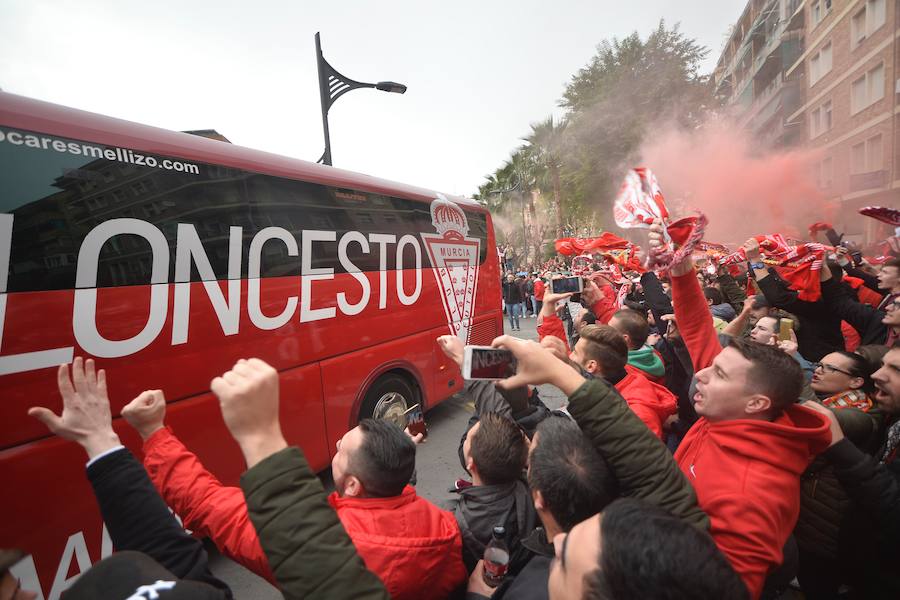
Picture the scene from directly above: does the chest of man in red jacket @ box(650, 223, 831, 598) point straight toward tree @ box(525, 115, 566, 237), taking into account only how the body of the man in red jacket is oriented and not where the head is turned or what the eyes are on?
no

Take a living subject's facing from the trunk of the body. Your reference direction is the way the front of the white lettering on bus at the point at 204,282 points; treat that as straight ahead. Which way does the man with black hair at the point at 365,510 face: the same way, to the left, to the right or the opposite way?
the opposite way

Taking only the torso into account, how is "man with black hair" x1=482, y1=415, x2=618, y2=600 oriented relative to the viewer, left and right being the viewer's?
facing away from the viewer and to the left of the viewer

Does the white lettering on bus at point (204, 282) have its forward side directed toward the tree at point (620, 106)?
no

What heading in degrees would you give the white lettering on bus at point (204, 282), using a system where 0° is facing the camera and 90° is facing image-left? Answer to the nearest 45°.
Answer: approximately 315°

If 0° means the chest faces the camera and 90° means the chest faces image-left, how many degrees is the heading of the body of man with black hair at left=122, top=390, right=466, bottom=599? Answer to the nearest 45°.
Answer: approximately 135°

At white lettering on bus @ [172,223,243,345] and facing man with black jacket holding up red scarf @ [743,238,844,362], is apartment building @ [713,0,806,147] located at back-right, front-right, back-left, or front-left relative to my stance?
front-left

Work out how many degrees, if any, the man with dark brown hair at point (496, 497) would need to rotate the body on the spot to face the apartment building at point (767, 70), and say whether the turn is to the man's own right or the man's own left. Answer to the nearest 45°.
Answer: approximately 90° to the man's own right

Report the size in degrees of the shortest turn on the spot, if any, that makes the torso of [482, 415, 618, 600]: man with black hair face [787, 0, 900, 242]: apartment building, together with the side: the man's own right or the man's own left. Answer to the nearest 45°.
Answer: approximately 90° to the man's own right

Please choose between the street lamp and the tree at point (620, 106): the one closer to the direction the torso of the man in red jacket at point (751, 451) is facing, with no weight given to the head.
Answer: the street lamp

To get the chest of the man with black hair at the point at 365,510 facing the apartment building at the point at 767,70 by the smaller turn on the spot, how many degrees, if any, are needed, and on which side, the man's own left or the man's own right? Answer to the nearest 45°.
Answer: approximately 90° to the man's own right

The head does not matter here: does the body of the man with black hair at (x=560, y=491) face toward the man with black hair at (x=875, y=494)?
no

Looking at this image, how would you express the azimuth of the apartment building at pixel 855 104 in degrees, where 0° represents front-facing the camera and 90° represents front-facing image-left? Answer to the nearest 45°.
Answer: approximately 45°

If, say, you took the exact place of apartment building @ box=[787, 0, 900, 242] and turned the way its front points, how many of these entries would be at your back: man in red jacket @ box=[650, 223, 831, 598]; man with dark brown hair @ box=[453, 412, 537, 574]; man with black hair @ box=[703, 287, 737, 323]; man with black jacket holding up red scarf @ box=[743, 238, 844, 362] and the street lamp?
0

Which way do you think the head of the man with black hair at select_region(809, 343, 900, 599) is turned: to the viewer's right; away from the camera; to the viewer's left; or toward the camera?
to the viewer's left

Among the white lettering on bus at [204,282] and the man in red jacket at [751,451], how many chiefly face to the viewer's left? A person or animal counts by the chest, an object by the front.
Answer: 1

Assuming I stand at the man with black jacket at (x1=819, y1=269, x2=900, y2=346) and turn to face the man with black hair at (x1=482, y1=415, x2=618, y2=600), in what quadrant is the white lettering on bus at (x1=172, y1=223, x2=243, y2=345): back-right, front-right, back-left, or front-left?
front-right

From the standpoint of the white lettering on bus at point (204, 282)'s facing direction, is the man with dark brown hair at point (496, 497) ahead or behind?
ahead

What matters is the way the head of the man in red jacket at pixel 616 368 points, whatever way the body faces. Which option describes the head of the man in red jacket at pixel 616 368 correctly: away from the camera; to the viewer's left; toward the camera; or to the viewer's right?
to the viewer's left

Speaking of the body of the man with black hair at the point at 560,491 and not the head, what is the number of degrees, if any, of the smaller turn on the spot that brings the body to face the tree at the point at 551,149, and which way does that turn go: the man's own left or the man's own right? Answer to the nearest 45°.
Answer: approximately 45° to the man's own right

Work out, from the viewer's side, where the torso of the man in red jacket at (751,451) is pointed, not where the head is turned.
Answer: to the viewer's left

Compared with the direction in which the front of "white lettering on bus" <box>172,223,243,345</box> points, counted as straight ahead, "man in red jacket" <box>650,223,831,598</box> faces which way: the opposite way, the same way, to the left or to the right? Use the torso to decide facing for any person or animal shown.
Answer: the opposite way
